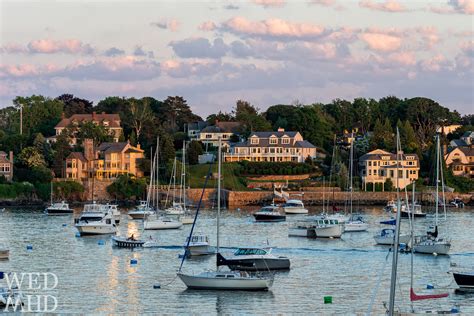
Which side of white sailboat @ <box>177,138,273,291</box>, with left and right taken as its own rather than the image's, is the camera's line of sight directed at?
left
